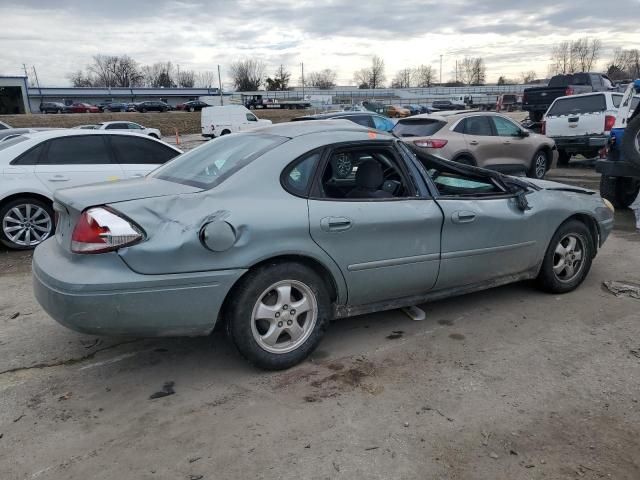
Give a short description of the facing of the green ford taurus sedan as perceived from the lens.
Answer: facing away from the viewer and to the right of the viewer

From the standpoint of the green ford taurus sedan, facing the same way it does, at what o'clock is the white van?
The white van is roughly at 10 o'clock from the green ford taurus sedan.

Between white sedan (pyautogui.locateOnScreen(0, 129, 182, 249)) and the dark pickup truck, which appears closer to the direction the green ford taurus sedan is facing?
the dark pickup truck

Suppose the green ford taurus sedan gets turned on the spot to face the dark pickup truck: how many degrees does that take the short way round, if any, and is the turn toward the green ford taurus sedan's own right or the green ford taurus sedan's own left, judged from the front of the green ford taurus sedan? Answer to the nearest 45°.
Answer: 0° — it already faces it

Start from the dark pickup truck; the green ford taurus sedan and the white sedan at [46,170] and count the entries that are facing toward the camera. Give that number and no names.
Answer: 0

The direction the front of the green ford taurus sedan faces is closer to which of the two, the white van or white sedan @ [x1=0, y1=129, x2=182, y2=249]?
the white van

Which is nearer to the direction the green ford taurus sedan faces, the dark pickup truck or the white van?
the dark pickup truck

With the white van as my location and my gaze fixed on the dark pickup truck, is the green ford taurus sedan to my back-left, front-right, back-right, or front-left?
front-right
